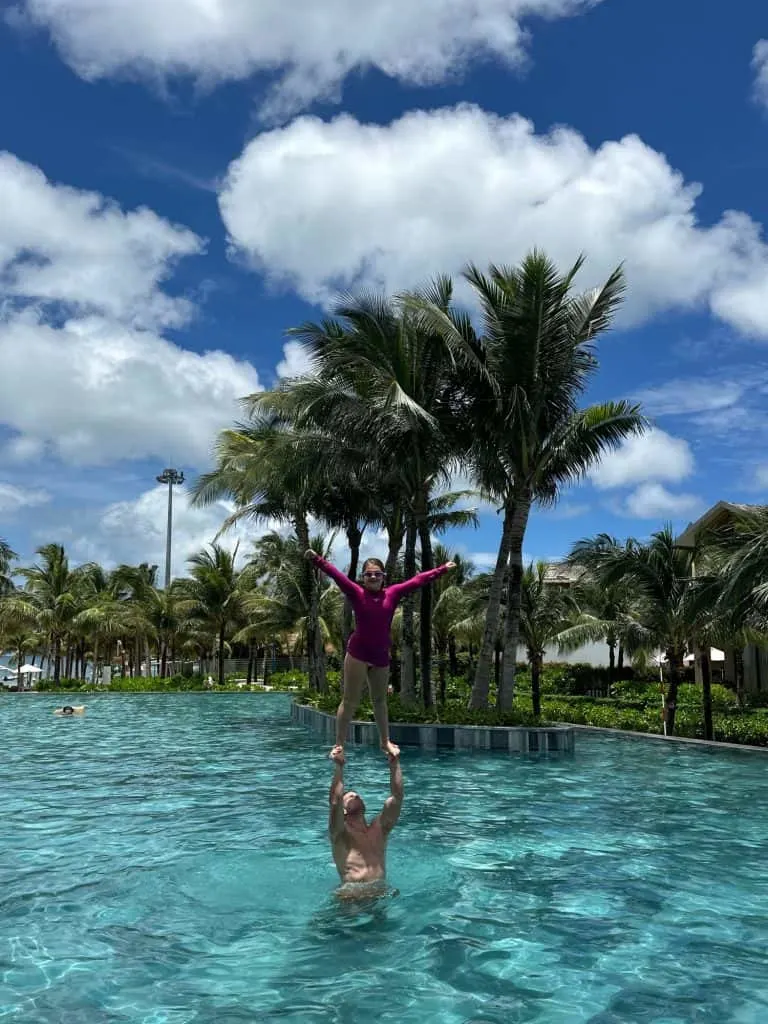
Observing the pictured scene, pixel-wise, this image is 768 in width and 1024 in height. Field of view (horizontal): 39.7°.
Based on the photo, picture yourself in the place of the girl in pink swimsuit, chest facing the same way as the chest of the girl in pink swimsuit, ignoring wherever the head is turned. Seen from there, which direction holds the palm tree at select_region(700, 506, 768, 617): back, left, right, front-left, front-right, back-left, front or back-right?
back-left

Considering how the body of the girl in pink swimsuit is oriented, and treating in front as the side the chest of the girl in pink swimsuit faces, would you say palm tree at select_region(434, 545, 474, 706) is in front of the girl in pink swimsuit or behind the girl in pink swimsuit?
behind

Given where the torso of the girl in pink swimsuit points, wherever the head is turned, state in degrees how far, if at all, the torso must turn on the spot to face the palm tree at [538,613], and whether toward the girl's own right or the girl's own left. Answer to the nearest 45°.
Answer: approximately 180°

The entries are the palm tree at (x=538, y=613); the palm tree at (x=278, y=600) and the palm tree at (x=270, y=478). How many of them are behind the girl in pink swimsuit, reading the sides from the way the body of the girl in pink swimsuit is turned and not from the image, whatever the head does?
3

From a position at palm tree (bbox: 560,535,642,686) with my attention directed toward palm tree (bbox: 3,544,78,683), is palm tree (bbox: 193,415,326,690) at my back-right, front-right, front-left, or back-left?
front-left

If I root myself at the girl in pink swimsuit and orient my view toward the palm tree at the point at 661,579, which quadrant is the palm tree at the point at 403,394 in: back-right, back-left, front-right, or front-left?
front-left

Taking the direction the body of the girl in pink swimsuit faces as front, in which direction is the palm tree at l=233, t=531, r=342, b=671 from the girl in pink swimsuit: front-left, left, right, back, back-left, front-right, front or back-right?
back

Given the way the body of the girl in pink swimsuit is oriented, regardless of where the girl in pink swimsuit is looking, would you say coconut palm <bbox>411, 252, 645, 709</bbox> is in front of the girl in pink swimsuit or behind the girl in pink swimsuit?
behind

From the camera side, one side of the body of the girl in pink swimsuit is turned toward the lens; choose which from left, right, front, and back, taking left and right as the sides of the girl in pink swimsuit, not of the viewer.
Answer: front
